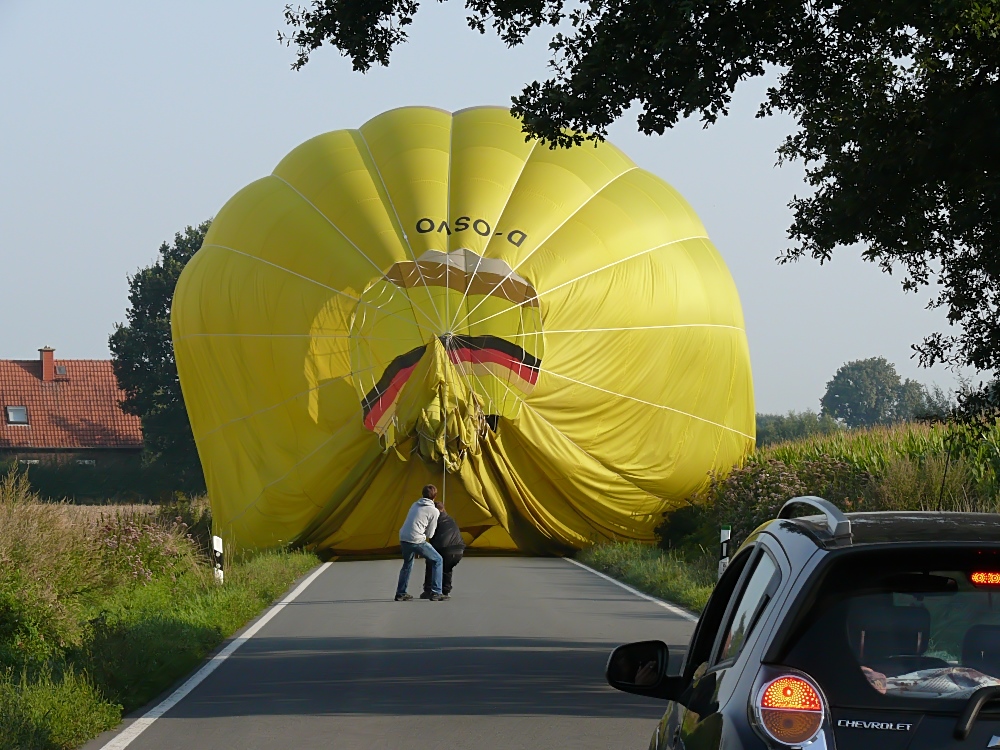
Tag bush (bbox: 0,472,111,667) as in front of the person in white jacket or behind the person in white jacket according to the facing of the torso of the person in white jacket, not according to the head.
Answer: behind

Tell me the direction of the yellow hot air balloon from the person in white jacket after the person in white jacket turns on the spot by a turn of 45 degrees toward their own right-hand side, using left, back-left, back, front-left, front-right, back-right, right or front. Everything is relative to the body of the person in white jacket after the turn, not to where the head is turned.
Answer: left

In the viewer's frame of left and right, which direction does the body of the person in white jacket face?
facing away from the viewer and to the right of the viewer

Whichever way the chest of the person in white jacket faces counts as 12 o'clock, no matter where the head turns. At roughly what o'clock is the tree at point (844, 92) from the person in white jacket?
The tree is roughly at 4 o'clock from the person in white jacket.

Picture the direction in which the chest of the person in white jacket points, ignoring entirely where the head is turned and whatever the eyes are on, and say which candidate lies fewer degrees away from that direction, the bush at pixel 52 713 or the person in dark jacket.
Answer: the person in dark jacket

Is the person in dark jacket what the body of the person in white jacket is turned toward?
yes
